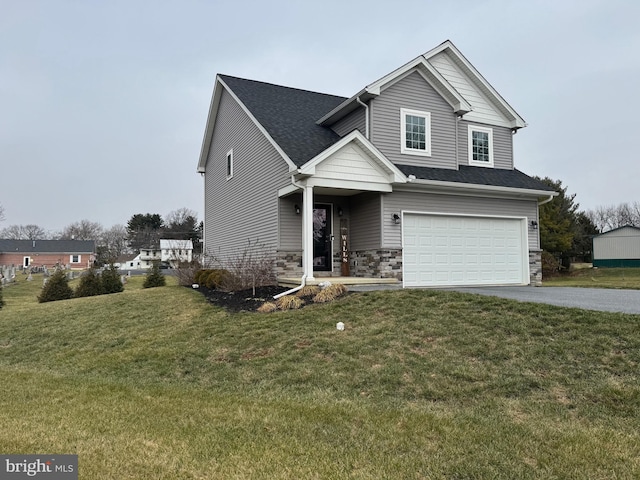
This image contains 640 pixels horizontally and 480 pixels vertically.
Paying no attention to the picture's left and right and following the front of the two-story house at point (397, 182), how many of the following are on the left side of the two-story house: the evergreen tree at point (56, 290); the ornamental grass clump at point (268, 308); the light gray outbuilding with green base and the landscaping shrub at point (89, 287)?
1

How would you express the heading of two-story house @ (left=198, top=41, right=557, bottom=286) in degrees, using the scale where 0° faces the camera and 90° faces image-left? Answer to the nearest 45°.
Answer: approximately 315°

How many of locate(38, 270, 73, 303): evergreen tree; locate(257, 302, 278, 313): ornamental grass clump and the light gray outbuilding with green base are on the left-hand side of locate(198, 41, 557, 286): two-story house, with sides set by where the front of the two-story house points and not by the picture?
1

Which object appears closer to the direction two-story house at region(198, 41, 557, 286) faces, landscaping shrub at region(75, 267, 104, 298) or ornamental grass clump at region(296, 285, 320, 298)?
the ornamental grass clump

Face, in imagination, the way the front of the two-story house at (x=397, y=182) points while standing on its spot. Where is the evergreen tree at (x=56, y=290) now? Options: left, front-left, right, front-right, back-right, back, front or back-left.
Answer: back-right

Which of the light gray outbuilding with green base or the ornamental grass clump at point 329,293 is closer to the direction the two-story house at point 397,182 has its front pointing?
the ornamental grass clump

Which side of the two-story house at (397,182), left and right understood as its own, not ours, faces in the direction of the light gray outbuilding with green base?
left

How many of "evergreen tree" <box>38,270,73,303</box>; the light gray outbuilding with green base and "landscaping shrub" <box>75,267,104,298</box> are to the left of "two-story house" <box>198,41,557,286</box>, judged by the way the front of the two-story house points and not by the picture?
1

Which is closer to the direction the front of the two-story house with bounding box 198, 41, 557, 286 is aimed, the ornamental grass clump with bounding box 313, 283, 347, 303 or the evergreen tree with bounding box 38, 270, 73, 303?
the ornamental grass clump

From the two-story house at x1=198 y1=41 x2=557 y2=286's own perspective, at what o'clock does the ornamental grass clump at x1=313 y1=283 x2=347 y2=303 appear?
The ornamental grass clump is roughly at 2 o'clock from the two-story house.

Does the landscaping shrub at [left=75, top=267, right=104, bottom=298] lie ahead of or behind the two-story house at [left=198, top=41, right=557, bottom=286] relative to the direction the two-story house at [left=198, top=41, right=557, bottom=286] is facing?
behind

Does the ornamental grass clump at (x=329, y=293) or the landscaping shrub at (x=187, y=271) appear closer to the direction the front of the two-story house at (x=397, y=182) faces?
the ornamental grass clump

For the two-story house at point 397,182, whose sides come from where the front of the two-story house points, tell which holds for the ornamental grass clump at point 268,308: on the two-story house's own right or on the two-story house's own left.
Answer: on the two-story house's own right
